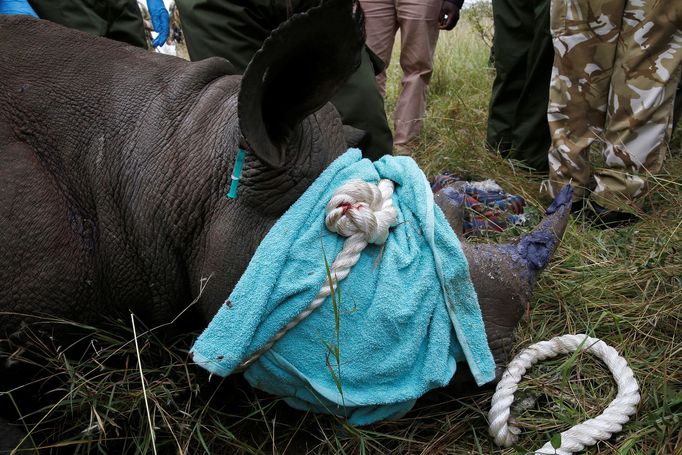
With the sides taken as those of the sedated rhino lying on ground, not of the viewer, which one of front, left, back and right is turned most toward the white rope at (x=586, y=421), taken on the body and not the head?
front

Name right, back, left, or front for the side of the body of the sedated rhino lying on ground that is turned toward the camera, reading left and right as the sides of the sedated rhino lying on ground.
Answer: right
